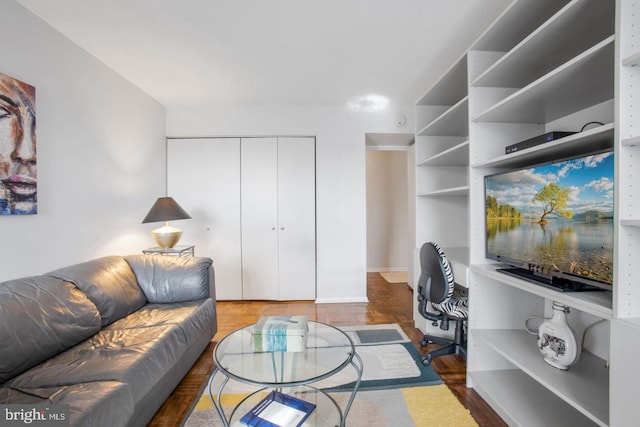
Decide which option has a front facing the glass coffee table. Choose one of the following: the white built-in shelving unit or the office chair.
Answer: the white built-in shelving unit

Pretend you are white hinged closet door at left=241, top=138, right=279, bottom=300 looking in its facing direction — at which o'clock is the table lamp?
The table lamp is roughly at 2 o'clock from the white hinged closet door.

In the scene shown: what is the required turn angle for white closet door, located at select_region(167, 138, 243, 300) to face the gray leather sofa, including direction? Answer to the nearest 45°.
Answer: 0° — it already faces it

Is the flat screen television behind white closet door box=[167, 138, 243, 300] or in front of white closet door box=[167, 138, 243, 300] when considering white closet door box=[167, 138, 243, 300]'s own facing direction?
in front

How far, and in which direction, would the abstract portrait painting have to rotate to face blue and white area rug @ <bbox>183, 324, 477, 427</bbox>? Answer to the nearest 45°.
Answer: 0° — it already faces it

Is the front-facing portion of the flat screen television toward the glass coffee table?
yes

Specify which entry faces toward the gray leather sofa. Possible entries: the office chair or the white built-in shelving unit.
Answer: the white built-in shelving unit

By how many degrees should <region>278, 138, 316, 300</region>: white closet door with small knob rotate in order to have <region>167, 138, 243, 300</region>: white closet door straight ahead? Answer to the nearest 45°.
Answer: approximately 90° to its right

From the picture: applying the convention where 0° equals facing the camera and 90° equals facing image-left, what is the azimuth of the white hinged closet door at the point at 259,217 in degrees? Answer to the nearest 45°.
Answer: approximately 0°

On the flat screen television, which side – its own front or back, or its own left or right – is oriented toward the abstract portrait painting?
front

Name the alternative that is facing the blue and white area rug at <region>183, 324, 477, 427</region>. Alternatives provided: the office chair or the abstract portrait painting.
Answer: the abstract portrait painting

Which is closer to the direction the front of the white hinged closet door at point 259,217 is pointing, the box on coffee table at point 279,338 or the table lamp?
the box on coffee table

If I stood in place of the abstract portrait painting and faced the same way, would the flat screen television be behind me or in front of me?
in front

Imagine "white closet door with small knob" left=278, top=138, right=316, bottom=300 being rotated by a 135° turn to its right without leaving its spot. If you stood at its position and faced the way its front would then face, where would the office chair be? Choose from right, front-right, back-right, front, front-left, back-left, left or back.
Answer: back

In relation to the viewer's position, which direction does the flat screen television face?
facing the viewer and to the left of the viewer

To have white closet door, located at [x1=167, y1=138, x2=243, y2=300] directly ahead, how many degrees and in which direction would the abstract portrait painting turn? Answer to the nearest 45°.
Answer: approximately 90° to its left

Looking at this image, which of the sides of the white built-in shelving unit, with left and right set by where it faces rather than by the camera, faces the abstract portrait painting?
front
